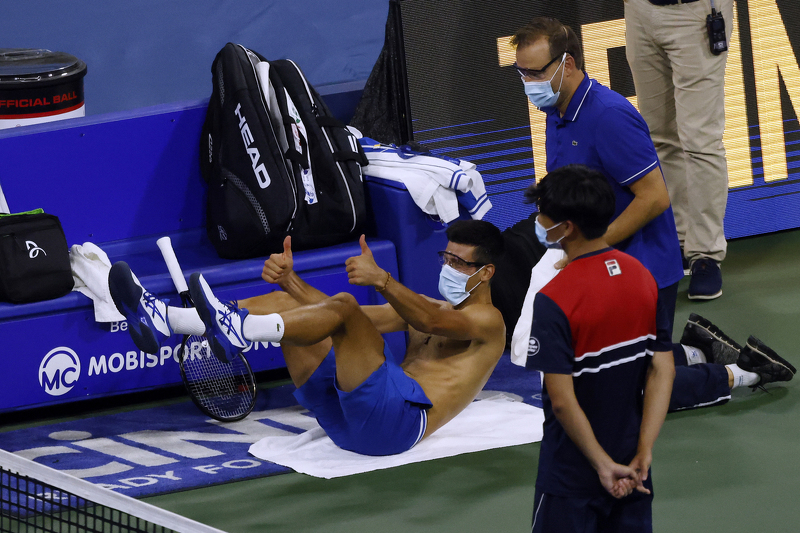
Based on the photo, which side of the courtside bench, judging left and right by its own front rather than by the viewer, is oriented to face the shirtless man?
front

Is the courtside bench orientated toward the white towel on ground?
yes

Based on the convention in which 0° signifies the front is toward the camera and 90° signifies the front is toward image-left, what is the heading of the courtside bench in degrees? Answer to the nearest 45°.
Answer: approximately 315°

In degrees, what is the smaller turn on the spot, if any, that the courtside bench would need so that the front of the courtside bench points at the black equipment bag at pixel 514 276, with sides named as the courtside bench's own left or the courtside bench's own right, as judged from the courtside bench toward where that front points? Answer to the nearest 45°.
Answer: approximately 45° to the courtside bench's own left
